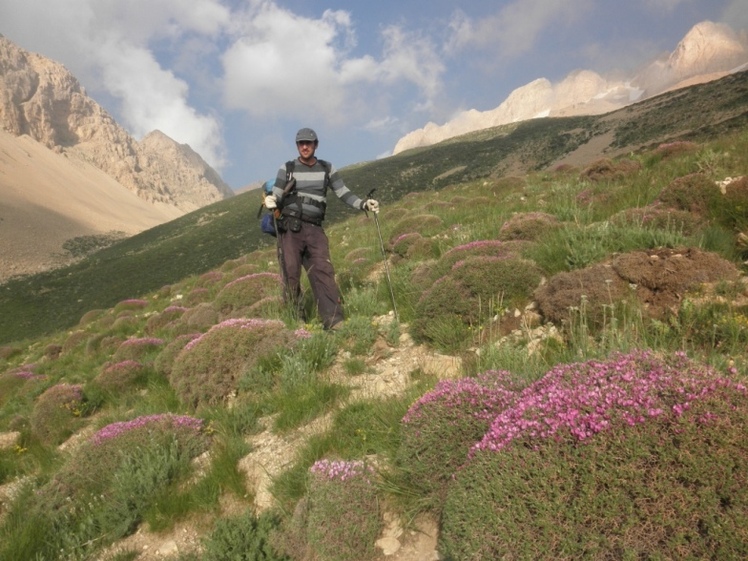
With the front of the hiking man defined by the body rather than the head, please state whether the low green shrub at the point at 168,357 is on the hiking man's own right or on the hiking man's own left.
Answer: on the hiking man's own right

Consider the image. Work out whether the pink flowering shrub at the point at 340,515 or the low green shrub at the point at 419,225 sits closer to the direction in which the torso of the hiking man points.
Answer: the pink flowering shrub

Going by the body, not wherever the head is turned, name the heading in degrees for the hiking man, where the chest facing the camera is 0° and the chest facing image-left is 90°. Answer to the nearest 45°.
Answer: approximately 0°

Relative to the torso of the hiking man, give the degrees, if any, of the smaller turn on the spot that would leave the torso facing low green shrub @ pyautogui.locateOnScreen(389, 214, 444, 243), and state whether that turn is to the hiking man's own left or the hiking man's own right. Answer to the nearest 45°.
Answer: approximately 135° to the hiking man's own left

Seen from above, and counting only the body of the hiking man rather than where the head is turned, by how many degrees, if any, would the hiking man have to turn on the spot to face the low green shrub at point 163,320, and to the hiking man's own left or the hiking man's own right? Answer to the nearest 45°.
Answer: approximately 135° to the hiking man's own right

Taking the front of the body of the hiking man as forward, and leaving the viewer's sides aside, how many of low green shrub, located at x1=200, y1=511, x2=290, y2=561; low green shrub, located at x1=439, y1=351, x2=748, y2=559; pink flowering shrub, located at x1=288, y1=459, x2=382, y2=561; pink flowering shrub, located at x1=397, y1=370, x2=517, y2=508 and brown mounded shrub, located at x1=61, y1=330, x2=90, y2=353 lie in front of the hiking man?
4

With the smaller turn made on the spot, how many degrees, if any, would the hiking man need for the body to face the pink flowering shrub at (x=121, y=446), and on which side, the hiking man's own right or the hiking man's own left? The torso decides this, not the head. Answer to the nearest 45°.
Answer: approximately 45° to the hiking man's own right

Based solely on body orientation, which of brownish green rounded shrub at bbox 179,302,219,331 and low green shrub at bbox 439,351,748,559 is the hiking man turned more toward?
the low green shrub

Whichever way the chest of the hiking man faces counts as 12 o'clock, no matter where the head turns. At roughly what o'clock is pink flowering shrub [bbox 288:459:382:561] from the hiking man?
The pink flowering shrub is roughly at 12 o'clock from the hiking man.

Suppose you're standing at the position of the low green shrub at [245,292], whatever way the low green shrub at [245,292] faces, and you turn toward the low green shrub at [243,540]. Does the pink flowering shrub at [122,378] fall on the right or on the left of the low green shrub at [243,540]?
right

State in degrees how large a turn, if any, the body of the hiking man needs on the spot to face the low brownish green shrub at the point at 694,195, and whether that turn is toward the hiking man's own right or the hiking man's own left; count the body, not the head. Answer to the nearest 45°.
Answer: approximately 90° to the hiking man's own left

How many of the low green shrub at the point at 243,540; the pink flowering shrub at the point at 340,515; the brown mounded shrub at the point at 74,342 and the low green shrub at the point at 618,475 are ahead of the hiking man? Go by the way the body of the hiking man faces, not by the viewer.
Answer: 3
